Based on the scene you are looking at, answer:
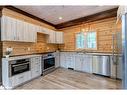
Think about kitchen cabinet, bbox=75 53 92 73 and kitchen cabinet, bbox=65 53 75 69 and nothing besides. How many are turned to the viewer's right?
0

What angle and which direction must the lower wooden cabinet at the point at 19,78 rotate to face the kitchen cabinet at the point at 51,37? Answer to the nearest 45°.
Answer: approximately 90° to its left

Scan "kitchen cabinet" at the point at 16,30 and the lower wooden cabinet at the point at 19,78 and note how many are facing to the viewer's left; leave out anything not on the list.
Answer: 0

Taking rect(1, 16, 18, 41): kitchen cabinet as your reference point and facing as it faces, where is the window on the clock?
The window is roughly at 10 o'clock from the kitchen cabinet.

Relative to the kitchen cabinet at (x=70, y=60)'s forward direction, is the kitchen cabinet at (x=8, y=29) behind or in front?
in front

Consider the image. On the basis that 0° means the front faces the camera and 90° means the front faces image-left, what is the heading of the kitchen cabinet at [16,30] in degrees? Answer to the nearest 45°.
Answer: approximately 315°

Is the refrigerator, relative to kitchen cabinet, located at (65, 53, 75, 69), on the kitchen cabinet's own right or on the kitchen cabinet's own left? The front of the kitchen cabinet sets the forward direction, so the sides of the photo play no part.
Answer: on the kitchen cabinet's own left

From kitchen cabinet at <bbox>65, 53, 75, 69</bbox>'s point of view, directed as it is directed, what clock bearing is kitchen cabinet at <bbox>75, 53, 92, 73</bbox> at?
kitchen cabinet at <bbox>75, 53, 92, 73</bbox> is roughly at 9 o'clock from kitchen cabinet at <bbox>65, 53, 75, 69</bbox>.
